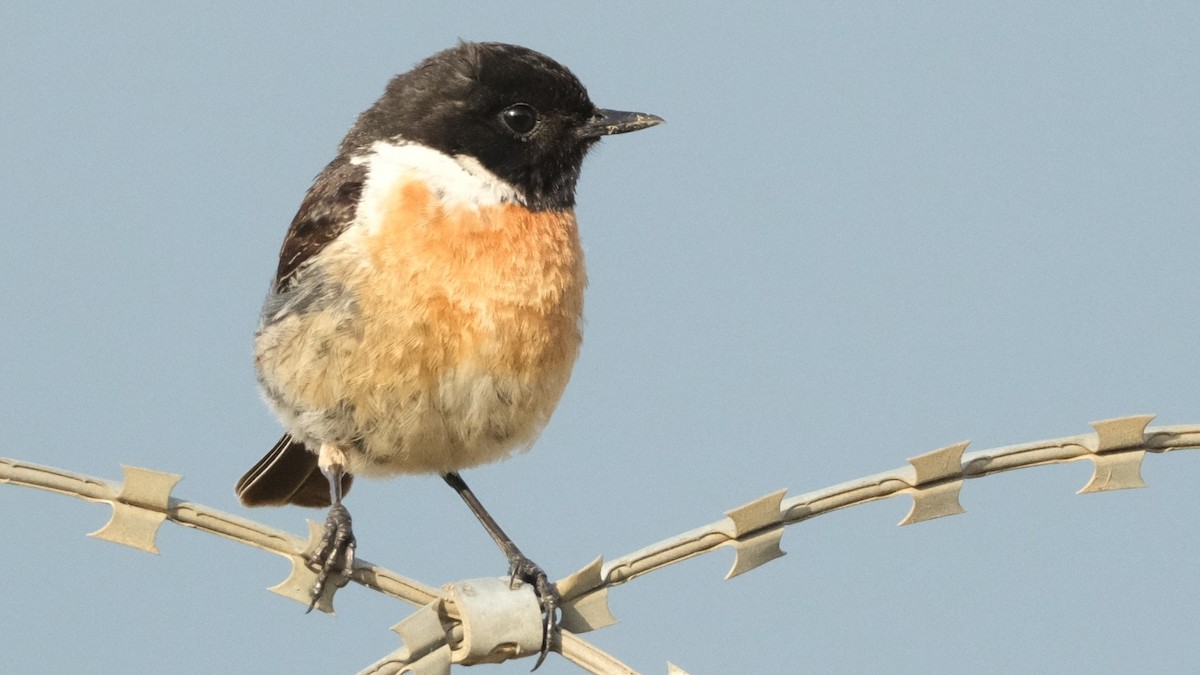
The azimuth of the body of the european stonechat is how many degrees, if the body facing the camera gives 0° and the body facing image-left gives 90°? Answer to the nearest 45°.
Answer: approximately 315°
